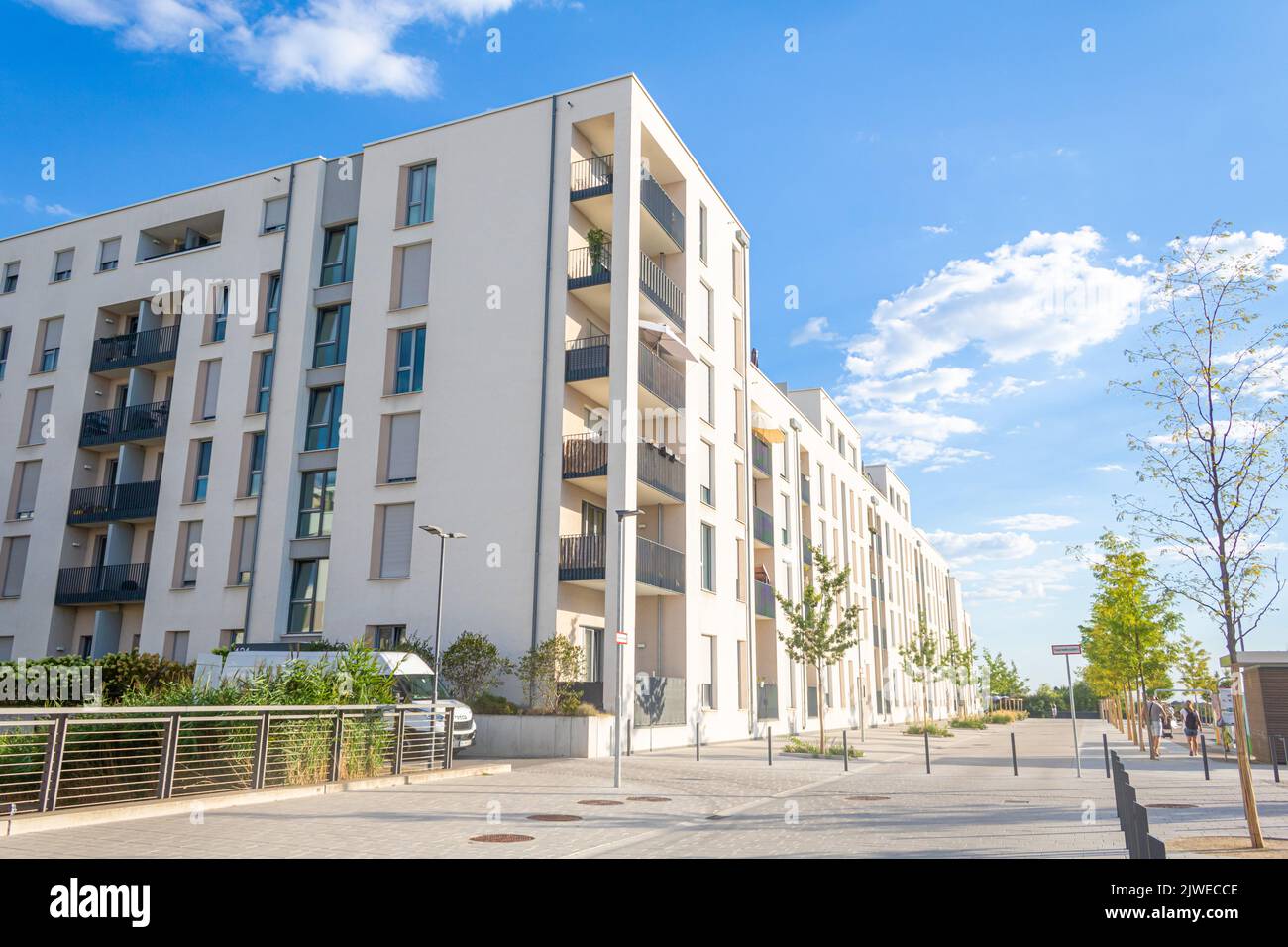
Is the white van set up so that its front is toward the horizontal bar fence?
no

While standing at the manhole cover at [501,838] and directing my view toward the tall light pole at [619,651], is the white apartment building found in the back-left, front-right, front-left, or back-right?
front-left

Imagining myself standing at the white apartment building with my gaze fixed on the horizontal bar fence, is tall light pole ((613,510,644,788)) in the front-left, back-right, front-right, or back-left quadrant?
front-left

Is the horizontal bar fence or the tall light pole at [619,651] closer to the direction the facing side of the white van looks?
the tall light pole

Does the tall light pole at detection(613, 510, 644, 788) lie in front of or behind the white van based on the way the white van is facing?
in front

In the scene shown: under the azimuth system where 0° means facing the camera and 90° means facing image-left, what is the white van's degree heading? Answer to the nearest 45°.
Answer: approximately 315°

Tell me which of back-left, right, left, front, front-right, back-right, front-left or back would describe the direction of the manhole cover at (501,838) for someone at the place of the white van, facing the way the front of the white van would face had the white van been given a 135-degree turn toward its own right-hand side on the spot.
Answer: left

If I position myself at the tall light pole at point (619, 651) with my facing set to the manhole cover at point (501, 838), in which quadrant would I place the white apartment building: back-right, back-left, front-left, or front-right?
back-right
